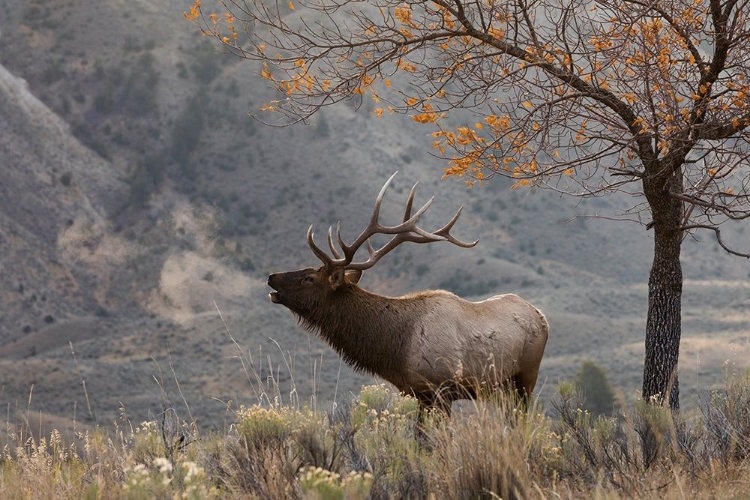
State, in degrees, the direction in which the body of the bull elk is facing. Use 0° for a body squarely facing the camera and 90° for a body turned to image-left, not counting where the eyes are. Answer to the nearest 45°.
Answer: approximately 90°
